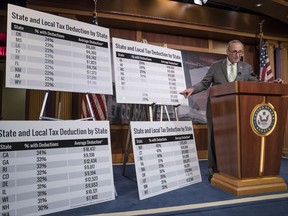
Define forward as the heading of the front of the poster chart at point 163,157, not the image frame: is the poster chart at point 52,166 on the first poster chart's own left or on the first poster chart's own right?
on the first poster chart's own right

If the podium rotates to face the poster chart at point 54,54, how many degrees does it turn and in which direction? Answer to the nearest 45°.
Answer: approximately 90° to its right

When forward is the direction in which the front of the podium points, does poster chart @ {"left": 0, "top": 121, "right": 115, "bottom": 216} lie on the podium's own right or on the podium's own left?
on the podium's own right

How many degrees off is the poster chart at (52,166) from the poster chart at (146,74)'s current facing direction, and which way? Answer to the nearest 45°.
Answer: approximately 90° to its right

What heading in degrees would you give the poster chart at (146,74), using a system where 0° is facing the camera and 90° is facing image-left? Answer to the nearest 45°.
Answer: approximately 315°

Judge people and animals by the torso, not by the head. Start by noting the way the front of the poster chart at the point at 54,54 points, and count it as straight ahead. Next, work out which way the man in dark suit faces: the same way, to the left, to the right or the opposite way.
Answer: to the right

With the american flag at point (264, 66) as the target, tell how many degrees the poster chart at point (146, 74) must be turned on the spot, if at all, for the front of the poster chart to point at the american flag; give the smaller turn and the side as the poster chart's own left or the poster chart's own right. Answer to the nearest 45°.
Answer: approximately 90° to the poster chart's own left

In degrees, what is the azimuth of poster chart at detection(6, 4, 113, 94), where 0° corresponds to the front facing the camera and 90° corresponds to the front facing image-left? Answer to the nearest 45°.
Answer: approximately 315°

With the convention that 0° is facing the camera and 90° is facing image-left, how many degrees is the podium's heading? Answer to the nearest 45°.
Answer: approximately 315°
